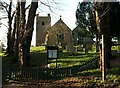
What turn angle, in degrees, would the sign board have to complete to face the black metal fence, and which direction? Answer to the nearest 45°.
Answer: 0° — it already faces it

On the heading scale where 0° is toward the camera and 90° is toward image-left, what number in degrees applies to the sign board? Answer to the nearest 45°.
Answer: approximately 0°
